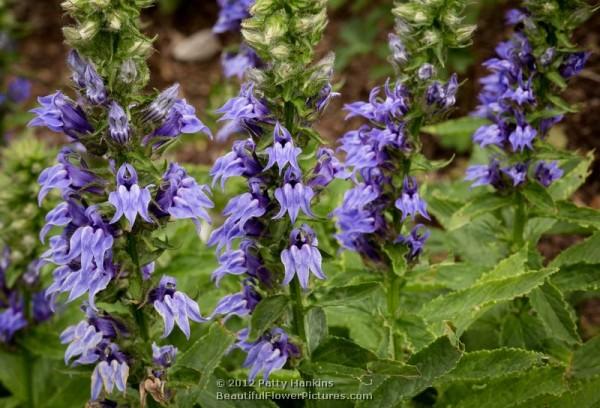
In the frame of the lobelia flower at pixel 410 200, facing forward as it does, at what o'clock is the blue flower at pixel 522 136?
The blue flower is roughly at 8 o'clock from the lobelia flower.

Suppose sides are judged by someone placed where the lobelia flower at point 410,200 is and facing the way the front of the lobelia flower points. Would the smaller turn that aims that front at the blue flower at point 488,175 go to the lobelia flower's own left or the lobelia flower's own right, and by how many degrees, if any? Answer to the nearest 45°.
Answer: approximately 135° to the lobelia flower's own left

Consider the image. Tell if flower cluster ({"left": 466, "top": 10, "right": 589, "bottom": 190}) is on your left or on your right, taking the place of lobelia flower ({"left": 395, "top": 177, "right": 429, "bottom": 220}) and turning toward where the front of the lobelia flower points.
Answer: on your left

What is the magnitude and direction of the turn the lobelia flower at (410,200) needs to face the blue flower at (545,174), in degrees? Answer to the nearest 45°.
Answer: approximately 135° to its left

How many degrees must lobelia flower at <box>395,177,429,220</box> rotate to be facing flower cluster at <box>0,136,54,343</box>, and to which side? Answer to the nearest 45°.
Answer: approximately 90° to its right

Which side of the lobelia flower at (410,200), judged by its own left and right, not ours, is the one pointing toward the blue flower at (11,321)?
right

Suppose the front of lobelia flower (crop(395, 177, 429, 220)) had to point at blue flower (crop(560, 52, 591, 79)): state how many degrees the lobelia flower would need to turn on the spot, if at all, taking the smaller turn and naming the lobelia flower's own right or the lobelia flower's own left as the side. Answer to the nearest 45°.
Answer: approximately 135° to the lobelia flower's own left

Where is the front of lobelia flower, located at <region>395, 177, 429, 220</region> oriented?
toward the camera

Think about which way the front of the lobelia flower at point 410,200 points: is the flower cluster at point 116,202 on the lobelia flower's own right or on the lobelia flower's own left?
on the lobelia flower's own right

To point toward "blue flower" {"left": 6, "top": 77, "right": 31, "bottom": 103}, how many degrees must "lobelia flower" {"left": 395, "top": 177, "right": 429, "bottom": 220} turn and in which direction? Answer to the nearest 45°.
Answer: approximately 135° to its right

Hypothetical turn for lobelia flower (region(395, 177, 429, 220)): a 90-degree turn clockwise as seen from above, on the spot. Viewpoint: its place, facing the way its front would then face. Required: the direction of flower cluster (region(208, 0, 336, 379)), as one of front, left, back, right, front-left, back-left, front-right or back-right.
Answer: front-left
